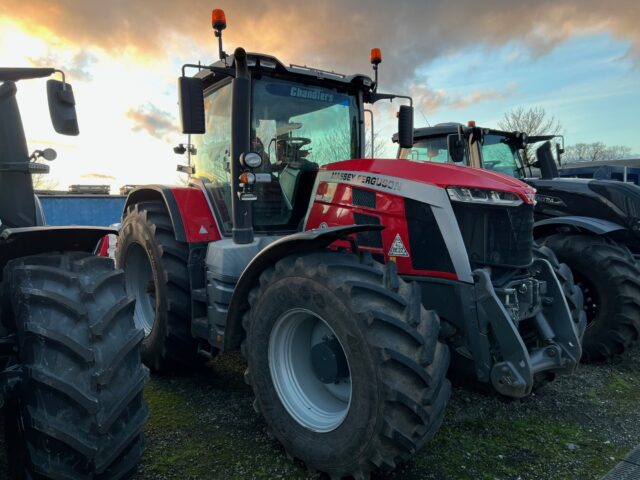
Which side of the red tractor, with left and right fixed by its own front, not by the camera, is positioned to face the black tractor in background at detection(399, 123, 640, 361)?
left

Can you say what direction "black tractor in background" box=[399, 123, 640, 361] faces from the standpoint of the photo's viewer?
facing the viewer and to the right of the viewer

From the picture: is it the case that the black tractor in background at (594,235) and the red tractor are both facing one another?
no

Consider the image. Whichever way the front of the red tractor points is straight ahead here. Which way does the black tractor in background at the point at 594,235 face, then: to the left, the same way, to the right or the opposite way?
the same way

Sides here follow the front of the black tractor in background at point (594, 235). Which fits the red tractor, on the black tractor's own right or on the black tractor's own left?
on the black tractor's own right

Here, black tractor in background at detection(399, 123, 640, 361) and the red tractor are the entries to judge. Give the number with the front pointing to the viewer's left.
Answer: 0
